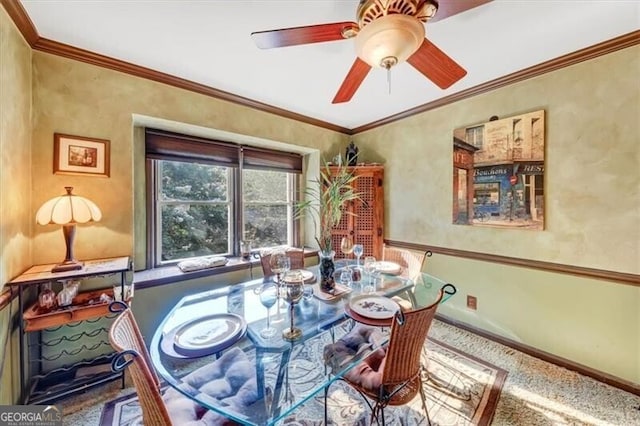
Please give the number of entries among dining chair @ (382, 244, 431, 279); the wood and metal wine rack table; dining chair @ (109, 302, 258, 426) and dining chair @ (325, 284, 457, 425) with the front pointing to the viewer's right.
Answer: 1

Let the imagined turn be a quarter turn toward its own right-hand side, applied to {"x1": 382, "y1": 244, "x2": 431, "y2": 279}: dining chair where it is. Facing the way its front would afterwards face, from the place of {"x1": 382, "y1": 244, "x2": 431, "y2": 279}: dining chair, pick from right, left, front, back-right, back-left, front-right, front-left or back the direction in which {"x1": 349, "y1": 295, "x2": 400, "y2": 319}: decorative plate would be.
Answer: back-left

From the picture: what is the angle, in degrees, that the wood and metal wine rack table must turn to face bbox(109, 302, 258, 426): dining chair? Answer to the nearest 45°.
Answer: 0° — it already faces it

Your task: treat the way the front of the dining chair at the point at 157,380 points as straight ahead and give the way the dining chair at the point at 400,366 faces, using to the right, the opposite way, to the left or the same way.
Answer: to the left

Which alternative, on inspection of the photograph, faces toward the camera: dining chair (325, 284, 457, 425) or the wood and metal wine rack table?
the wood and metal wine rack table

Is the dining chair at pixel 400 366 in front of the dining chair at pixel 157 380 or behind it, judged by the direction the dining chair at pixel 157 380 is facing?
in front

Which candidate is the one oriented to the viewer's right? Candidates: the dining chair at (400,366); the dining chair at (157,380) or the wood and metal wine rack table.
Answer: the dining chair at (157,380)

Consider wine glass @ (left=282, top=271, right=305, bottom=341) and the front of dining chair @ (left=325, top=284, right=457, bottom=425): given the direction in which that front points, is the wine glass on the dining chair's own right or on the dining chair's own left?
on the dining chair's own left

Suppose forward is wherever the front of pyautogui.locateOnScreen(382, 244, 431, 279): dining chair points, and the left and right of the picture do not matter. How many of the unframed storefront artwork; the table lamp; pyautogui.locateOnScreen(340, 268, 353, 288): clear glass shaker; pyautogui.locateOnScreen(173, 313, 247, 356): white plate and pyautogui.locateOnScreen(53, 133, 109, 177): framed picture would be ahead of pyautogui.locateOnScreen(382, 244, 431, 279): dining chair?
4

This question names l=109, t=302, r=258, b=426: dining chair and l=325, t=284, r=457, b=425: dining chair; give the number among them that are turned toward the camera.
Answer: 0

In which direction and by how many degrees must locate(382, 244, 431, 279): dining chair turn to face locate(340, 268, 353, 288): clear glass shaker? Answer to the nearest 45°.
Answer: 0° — it already faces it

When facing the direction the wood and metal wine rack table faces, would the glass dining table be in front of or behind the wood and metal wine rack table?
in front

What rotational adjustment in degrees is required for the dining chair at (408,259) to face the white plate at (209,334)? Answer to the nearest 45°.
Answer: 0° — it already faces it

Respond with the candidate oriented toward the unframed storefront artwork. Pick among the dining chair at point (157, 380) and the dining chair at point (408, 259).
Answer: the dining chair at point (157, 380)

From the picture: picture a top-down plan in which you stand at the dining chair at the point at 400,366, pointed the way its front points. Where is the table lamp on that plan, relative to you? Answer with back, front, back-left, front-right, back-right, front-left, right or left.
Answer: front-left

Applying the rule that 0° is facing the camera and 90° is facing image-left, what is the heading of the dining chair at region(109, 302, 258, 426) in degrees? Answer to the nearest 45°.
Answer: approximately 270°

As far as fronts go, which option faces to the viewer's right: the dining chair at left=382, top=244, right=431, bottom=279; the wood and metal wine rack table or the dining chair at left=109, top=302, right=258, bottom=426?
the dining chair at left=109, top=302, right=258, bottom=426

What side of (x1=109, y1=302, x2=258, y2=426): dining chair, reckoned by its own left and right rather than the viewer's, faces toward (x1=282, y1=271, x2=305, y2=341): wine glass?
front
